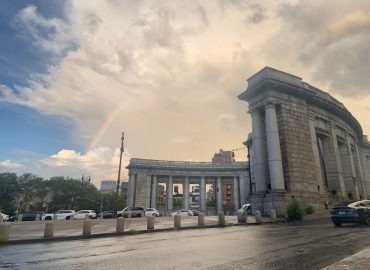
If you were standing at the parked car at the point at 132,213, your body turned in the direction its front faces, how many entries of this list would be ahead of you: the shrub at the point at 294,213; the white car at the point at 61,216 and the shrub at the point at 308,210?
1

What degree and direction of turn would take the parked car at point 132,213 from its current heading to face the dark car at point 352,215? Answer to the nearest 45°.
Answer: approximately 135° to its left

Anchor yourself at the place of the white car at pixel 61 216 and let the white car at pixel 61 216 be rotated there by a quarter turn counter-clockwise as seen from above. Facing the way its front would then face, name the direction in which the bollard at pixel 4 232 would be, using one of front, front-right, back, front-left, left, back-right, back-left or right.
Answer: front

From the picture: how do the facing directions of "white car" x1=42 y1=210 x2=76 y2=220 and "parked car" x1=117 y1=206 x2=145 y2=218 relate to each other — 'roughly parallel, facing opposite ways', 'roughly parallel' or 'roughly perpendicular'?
roughly parallel

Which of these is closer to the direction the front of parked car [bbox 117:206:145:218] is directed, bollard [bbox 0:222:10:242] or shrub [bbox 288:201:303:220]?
the bollard

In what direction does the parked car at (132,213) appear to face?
to the viewer's left

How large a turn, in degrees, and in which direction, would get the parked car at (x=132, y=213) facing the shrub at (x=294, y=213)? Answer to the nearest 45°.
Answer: approximately 135° to its left

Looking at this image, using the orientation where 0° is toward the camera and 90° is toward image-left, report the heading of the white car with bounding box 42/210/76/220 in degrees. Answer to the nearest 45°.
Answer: approximately 90°

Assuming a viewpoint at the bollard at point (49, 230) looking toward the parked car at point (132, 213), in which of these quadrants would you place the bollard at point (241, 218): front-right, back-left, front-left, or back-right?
front-right
